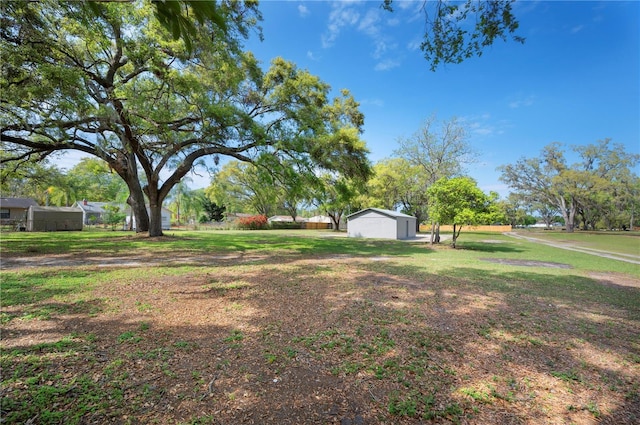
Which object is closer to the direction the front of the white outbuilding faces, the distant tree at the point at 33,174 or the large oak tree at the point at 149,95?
the large oak tree

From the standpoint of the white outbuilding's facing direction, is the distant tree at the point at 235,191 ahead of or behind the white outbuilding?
behind

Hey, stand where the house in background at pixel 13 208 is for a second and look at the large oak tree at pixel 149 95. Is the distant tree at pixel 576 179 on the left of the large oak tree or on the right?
left

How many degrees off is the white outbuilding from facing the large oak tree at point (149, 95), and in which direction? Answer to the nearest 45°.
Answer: approximately 180°

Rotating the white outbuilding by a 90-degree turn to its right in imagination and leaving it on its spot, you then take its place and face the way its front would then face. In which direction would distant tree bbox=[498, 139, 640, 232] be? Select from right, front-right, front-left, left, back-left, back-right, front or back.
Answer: back

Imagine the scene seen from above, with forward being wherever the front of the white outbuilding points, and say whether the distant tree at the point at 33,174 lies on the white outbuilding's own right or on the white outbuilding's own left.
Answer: on the white outbuilding's own right

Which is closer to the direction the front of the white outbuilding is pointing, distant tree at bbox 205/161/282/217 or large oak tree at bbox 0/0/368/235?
the large oak tree
